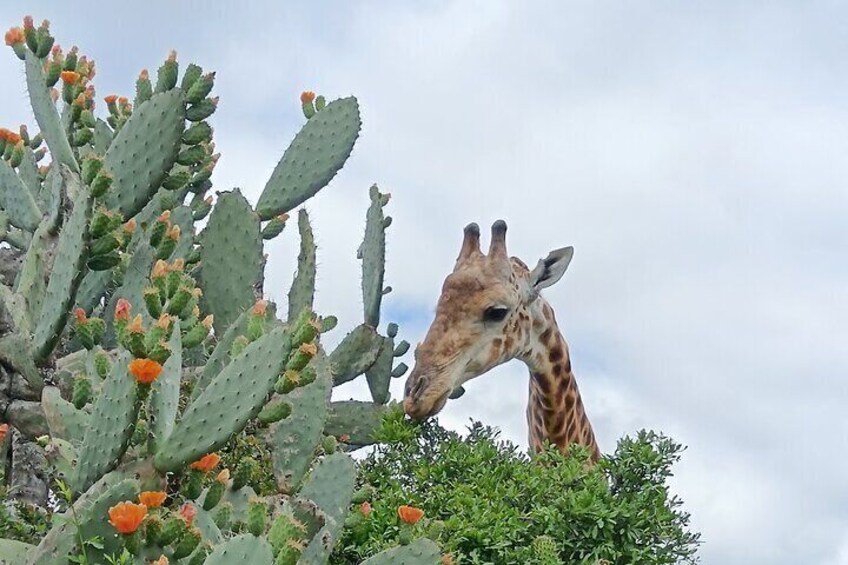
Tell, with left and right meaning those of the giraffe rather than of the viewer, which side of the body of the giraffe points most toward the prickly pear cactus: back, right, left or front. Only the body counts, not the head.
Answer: front

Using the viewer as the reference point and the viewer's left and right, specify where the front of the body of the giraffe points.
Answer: facing the viewer and to the left of the viewer
